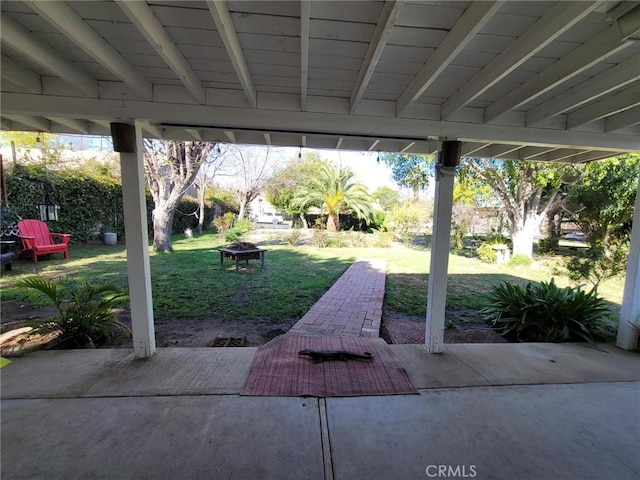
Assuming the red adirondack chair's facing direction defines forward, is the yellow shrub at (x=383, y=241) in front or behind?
in front

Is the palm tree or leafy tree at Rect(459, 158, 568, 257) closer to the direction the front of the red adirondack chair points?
the leafy tree

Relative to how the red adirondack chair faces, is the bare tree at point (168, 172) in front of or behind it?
in front

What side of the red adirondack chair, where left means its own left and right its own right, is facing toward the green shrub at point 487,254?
front

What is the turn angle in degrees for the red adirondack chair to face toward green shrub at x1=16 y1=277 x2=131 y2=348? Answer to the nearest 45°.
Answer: approximately 45° to its right

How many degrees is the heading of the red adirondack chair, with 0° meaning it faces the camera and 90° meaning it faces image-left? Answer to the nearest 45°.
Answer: approximately 315°

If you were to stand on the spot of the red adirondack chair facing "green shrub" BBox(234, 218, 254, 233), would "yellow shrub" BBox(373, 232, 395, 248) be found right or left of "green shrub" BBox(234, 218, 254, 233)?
right

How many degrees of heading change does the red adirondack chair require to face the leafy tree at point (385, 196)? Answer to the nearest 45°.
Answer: approximately 45° to its left

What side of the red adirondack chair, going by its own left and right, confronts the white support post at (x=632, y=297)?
front

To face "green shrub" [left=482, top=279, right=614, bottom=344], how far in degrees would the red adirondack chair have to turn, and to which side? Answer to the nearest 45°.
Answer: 0° — it already faces it

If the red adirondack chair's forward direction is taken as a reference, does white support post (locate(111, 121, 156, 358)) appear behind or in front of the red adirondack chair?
in front

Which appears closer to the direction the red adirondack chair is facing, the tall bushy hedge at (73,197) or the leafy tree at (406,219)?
the leafy tree
